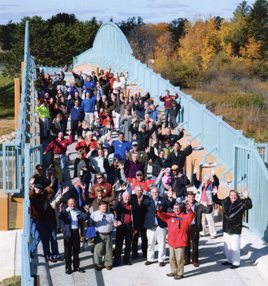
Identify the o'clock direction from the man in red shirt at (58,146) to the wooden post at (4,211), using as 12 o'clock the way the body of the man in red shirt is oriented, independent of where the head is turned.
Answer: The wooden post is roughly at 1 o'clock from the man in red shirt.

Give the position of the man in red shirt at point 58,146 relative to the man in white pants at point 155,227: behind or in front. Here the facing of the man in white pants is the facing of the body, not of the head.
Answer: behind

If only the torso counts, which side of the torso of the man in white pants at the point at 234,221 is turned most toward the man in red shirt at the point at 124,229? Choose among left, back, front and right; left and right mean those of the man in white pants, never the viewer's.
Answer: right

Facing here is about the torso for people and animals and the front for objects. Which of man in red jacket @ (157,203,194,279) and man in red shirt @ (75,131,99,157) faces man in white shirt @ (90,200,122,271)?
man in red shirt @ (75,131,99,157)

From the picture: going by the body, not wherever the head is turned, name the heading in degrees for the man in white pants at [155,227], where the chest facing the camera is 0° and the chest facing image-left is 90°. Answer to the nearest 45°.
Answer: approximately 0°

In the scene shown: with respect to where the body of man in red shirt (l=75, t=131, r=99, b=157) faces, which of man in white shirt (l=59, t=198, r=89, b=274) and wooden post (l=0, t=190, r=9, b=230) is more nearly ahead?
the man in white shirt

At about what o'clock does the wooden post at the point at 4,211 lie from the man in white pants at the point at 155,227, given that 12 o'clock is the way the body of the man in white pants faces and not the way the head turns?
The wooden post is roughly at 4 o'clock from the man in white pants.

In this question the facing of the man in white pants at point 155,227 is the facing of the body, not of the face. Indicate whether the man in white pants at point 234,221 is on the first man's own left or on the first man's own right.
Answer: on the first man's own left

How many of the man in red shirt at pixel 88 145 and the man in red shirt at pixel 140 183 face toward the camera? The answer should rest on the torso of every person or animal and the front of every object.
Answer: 2
